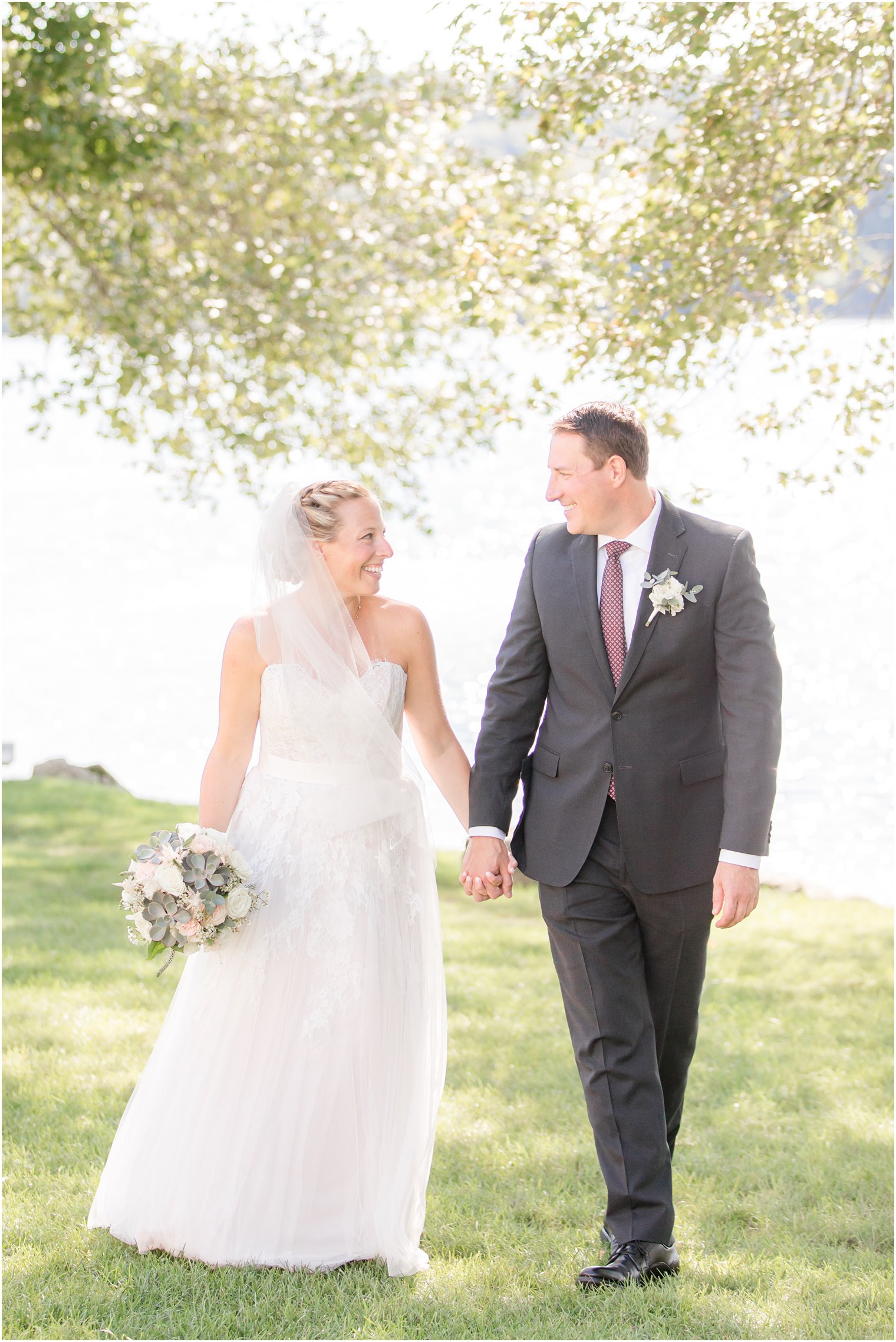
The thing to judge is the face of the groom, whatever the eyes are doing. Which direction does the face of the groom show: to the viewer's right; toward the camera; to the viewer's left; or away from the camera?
to the viewer's left

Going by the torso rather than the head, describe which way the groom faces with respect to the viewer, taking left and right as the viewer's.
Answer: facing the viewer

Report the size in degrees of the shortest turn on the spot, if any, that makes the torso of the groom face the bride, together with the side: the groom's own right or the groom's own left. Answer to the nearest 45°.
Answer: approximately 90° to the groom's own right
